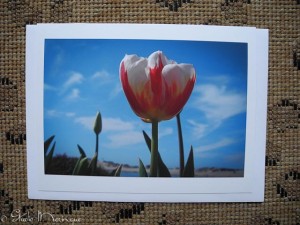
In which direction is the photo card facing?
toward the camera
